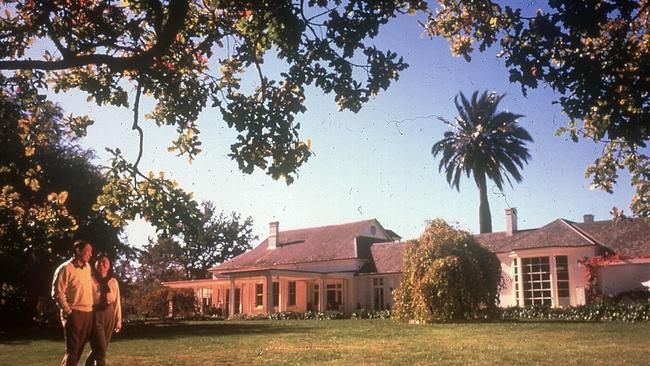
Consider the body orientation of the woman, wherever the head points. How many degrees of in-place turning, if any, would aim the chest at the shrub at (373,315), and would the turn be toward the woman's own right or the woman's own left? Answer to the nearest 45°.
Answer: approximately 135° to the woman's own left

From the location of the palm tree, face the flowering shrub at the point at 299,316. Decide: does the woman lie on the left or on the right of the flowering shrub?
left

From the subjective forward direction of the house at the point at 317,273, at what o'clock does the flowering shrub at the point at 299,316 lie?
The flowering shrub is roughly at 11 o'clock from the house.

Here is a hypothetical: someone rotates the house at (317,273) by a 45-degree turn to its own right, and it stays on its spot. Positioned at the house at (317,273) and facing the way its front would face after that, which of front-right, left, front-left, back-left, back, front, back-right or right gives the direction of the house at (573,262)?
back-left

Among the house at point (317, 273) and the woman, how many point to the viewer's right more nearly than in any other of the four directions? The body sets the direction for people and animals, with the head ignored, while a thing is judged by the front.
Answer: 0

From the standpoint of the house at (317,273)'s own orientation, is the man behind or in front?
in front

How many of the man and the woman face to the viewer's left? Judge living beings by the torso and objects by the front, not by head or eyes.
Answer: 0

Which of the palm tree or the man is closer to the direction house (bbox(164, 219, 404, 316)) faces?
the man

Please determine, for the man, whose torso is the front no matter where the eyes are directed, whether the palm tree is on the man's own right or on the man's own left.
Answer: on the man's own left

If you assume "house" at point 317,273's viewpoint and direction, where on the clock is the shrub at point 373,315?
The shrub is roughly at 10 o'clock from the house.

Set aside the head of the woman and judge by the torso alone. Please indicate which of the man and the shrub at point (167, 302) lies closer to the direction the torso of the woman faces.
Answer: the man

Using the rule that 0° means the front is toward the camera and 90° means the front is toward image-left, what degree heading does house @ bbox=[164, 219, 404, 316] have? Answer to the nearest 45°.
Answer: approximately 45°
